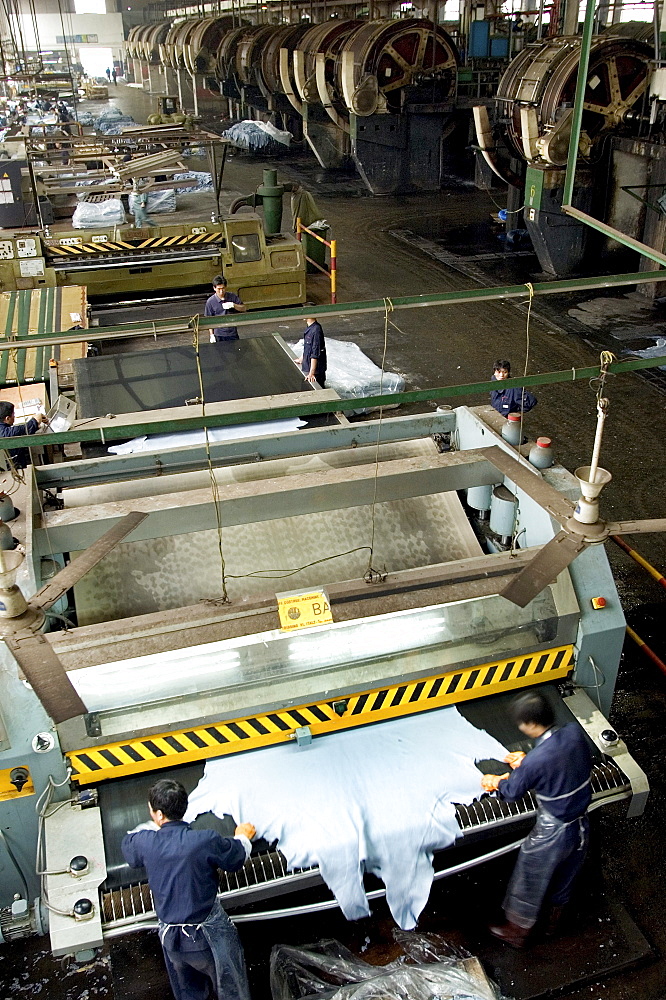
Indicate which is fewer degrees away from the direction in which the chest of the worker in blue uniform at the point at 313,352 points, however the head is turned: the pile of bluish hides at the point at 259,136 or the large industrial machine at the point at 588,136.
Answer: the pile of bluish hides

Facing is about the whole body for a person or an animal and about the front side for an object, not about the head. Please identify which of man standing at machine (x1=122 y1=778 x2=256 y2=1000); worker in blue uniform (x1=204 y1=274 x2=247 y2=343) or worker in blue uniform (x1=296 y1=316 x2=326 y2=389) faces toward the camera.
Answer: worker in blue uniform (x1=204 y1=274 x2=247 y2=343)

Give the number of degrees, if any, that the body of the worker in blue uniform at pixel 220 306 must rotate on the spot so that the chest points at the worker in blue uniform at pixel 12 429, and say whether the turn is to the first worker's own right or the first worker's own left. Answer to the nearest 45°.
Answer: approximately 45° to the first worker's own right

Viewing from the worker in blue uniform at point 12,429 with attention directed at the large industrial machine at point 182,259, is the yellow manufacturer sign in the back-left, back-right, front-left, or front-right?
back-right

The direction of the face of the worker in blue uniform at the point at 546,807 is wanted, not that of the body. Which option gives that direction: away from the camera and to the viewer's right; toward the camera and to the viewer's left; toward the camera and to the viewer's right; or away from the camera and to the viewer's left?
away from the camera and to the viewer's left

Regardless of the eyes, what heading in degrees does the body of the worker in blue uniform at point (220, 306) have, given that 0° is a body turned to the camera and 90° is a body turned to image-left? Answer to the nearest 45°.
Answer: approximately 0°

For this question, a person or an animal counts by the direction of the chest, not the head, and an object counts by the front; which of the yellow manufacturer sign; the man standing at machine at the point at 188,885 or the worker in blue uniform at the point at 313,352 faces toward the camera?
the yellow manufacturer sign

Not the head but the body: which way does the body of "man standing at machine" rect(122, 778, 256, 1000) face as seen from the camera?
away from the camera

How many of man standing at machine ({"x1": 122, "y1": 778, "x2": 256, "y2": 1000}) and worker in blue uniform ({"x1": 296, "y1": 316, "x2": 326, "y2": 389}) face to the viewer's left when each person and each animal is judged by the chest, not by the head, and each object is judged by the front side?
1

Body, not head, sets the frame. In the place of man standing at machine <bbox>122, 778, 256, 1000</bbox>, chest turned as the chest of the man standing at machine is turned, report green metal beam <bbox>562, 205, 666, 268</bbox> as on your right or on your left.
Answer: on your right

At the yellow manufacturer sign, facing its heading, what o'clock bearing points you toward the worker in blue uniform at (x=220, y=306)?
The worker in blue uniform is roughly at 6 o'clock from the yellow manufacturer sign.

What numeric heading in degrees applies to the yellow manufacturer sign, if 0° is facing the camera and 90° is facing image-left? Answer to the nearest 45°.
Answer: approximately 0°

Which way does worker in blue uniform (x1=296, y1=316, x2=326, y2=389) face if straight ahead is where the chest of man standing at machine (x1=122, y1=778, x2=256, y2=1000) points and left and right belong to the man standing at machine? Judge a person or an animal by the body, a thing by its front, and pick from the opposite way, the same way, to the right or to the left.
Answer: to the left

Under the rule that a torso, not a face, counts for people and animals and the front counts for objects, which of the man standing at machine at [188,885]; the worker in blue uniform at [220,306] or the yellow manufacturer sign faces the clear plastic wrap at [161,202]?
the man standing at machine

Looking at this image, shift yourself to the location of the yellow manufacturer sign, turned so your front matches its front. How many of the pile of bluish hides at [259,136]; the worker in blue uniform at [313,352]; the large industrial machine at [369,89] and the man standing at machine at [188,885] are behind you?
3

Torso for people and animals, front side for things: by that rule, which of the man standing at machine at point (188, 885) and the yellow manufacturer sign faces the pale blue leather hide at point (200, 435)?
the man standing at machine

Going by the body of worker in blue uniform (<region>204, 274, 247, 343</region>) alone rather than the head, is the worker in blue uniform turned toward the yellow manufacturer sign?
yes

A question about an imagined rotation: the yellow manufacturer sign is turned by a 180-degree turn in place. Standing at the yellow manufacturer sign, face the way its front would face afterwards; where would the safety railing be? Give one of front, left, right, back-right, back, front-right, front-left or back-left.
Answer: front

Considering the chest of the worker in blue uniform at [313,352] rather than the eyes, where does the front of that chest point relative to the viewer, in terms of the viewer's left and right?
facing to the left of the viewer
